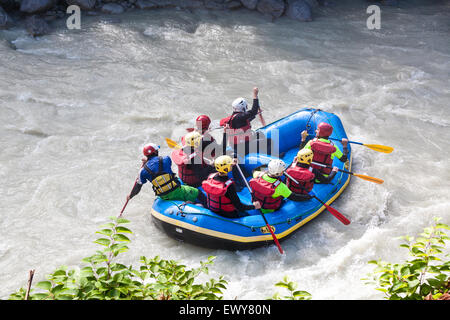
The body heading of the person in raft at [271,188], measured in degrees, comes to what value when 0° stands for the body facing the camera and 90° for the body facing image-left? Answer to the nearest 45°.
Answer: approximately 225°

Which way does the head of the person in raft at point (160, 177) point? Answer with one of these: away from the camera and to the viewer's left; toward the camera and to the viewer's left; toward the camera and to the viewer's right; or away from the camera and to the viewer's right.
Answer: away from the camera and to the viewer's left

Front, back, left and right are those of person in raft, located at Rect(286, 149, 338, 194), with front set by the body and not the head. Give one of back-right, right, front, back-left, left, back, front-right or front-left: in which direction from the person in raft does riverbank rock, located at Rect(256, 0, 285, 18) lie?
front-left

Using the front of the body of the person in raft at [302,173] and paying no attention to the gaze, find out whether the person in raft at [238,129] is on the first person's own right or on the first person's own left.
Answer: on the first person's own left

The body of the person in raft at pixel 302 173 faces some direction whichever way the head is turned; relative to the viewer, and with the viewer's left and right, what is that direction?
facing away from the viewer and to the right of the viewer

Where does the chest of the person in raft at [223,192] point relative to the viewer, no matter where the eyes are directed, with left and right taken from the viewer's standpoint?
facing away from the viewer and to the right of the viewer

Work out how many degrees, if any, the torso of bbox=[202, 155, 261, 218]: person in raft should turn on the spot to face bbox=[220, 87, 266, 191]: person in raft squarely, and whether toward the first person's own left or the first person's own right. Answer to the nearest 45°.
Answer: approximately 45° to the first person's own left

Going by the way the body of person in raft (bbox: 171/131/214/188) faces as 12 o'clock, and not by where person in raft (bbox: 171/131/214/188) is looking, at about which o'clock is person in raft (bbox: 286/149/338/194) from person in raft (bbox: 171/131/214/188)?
person in raft (bbox: 286/149/338/194) is roughly at 2 o'clock from person in raft (bbox: 171/131/214/188).
